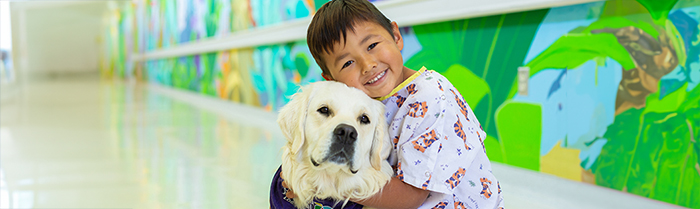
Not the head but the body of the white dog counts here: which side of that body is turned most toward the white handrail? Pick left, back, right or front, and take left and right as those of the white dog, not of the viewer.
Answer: back

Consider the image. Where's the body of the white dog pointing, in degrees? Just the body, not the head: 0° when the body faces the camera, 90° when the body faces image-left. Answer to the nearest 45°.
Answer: approximately 0°
